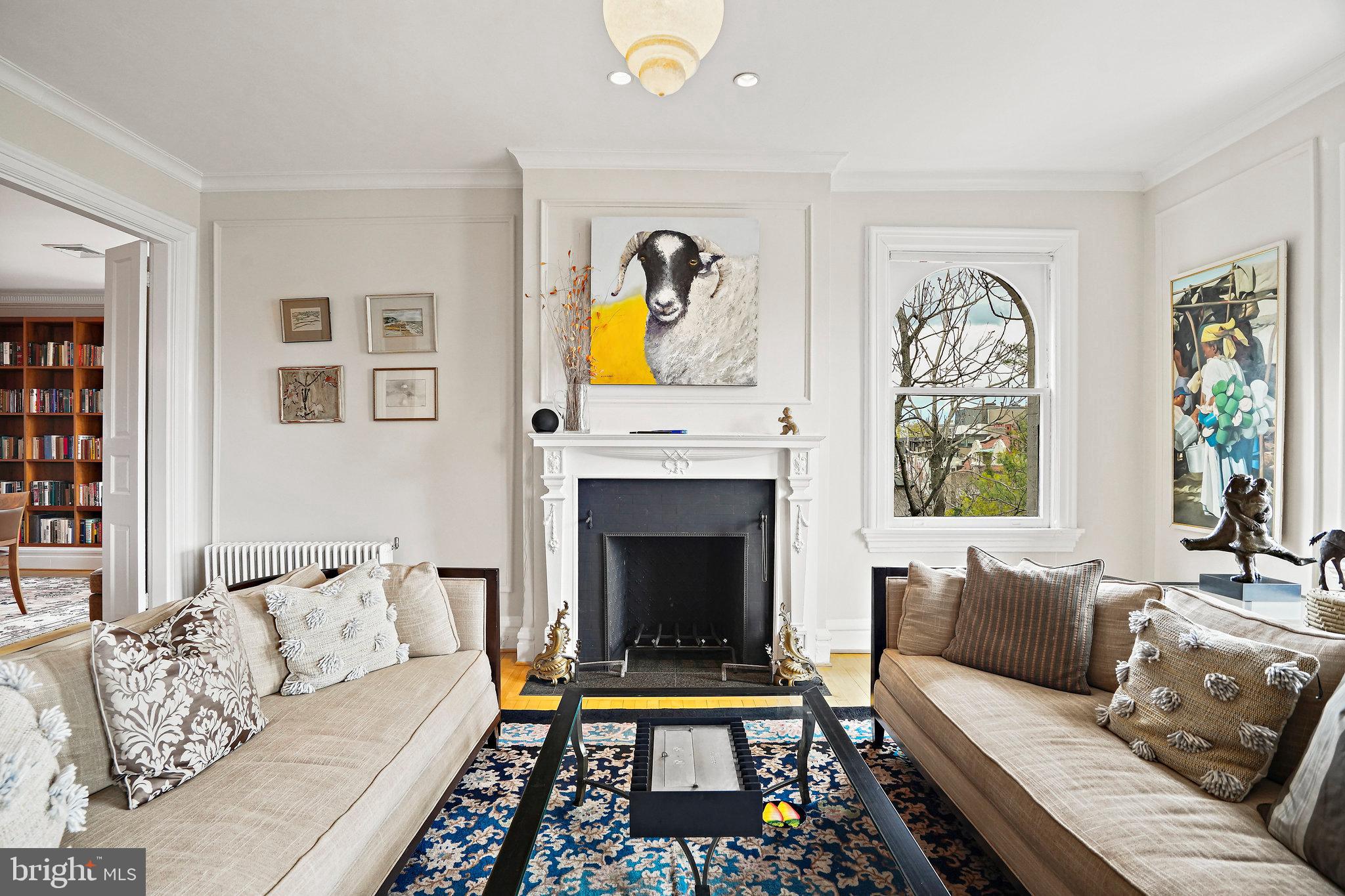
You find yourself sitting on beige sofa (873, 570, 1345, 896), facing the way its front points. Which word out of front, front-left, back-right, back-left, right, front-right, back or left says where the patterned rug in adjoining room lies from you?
front-right

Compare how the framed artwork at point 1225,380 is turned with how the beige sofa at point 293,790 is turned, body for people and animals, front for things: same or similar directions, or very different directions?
very different directions

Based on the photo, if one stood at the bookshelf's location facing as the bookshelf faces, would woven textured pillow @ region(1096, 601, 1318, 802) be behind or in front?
in front

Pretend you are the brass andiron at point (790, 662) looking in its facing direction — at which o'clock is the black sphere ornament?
The black sphere ornament is roughly at 3 o'clock from the brass andiron.

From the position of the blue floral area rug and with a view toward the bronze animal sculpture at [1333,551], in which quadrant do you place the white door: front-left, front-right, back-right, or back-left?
back-left

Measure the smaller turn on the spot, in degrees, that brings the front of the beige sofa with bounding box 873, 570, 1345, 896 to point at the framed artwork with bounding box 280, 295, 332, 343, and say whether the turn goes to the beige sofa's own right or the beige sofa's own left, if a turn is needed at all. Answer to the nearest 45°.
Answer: approximately 45° to the beige sofa's own right

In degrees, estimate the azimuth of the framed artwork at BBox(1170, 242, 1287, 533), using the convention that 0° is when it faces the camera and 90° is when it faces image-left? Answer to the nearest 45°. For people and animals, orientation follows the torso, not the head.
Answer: approximately 45°

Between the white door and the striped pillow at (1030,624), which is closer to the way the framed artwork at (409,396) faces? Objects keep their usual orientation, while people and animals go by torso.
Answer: the striped pillow

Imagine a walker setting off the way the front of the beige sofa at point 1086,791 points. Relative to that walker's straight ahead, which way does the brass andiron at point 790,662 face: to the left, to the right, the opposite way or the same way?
to the left

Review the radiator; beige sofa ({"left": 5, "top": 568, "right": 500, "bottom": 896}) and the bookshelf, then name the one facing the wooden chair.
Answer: the bookshelf

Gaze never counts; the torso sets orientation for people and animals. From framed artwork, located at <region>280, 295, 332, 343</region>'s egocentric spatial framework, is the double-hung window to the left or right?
on its left

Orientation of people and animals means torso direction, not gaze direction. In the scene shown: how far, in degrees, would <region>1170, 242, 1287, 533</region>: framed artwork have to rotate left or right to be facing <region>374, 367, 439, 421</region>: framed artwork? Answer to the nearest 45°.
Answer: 0° — it already faces it
